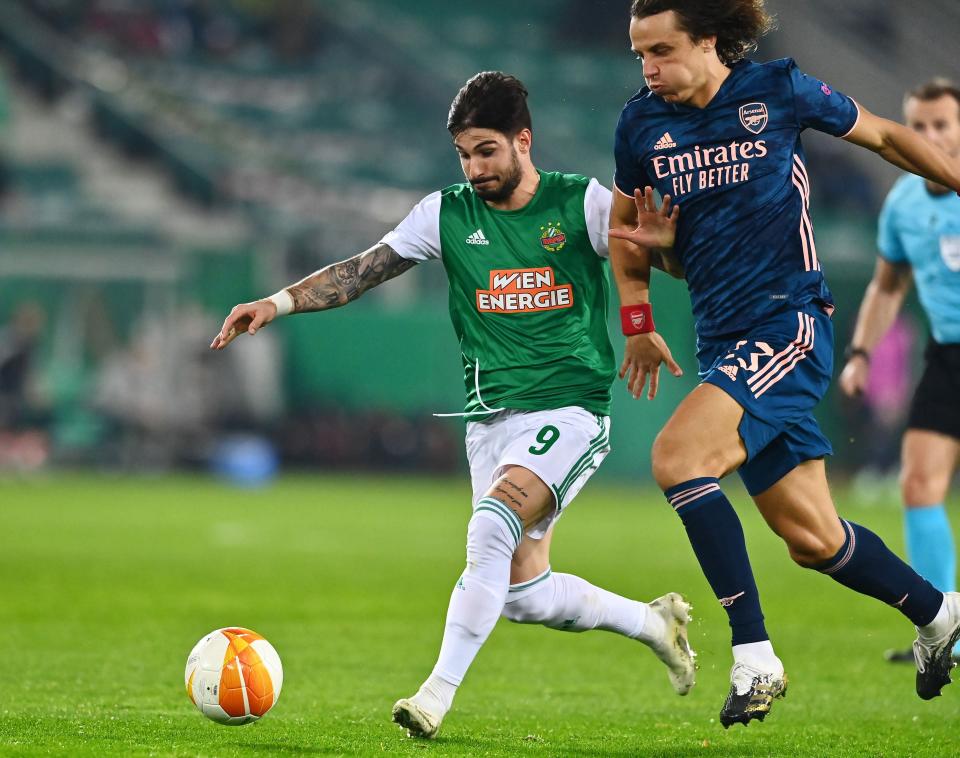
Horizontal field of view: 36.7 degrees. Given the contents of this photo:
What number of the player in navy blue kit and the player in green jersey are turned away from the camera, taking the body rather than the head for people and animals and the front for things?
0

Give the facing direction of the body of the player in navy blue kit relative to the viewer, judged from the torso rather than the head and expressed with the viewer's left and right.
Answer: facing the viewer and to the left of the viewer

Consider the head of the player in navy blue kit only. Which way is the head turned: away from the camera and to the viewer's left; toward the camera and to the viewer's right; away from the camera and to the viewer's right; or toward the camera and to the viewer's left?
toward the camera and to the viewer's left

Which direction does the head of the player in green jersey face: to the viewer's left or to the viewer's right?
to the viewer's left

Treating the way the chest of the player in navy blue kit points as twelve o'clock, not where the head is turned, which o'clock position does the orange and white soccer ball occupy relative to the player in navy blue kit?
The orange and white soccer ball is roughly at 1 o'clock from the player in navy blue kit.

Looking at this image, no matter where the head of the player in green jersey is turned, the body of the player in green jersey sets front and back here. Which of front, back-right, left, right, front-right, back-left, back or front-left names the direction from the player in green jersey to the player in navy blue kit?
left

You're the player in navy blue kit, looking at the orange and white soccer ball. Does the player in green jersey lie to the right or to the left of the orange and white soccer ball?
right

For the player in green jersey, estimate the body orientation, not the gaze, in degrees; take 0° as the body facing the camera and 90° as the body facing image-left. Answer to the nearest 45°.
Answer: approximately 45°

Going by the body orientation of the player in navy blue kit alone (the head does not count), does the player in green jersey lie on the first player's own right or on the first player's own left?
on the first player's own right
